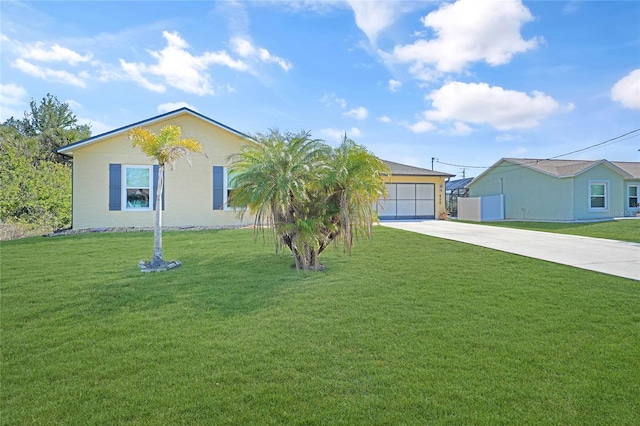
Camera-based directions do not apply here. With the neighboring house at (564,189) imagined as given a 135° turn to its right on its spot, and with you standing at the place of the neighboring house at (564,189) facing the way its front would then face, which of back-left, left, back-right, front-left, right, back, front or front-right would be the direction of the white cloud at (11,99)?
front-left

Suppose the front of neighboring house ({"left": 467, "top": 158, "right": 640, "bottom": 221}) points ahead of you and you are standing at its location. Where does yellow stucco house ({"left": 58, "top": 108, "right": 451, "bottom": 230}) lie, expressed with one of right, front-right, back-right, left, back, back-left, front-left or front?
right

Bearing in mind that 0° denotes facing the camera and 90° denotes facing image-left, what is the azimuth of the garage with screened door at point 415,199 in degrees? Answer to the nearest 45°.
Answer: approximately 0°

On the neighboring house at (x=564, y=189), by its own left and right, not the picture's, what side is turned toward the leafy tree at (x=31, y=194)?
right

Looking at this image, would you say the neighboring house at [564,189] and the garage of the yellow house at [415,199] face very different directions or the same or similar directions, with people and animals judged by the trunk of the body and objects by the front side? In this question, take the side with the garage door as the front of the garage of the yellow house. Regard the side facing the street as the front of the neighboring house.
same or similar directions

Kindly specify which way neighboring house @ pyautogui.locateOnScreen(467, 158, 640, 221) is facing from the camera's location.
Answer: facing the viewer and to the right of the viewer

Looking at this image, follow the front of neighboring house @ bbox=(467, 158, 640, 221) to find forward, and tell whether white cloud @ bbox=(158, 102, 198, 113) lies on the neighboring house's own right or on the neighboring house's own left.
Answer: on the neighboring house's own right

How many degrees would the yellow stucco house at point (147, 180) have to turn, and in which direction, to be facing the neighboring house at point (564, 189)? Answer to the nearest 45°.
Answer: approximately 90° to its left

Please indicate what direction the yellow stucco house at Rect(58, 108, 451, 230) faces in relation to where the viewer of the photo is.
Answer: facing the viewer
